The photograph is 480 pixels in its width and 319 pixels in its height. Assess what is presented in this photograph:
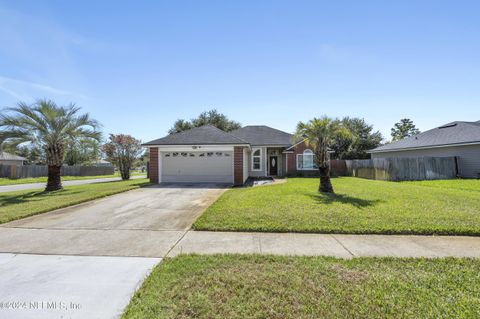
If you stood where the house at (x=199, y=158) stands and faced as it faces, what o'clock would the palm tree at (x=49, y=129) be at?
The palm tree is roughly at 2 o'clock from the house.

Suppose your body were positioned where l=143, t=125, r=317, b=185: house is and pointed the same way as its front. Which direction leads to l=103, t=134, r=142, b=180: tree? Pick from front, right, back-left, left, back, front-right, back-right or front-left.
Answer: back-right

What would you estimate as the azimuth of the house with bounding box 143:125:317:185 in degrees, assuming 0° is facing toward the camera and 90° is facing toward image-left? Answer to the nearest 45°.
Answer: approximately 0°

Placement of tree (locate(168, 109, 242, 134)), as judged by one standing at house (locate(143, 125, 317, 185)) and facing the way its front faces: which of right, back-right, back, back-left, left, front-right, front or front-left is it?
back

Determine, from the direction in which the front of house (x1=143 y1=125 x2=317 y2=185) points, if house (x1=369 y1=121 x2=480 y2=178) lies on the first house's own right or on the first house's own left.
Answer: on the first house's own left

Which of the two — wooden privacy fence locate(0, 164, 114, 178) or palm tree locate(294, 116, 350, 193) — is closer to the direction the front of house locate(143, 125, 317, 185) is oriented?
the palm tree

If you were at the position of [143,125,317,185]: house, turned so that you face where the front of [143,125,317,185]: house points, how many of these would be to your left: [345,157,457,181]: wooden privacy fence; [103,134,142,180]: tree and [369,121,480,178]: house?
2

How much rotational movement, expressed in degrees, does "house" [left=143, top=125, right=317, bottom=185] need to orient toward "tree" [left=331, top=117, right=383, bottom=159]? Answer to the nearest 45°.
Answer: approximately 135° to its left

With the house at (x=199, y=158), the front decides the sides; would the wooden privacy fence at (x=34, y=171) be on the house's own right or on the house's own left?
on the house's own right

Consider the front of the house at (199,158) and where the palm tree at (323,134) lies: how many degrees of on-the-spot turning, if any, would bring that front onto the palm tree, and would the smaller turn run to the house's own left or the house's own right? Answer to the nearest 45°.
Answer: approximately 45° to the house's own left

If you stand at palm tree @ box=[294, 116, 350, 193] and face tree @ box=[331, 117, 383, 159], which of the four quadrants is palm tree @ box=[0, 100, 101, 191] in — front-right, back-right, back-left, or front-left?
back-left

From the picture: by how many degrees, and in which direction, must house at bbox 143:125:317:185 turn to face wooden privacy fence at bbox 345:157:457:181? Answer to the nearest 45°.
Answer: approximately 90° to its left
